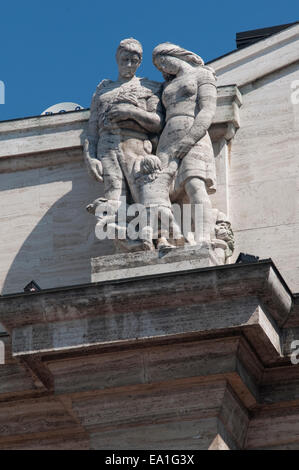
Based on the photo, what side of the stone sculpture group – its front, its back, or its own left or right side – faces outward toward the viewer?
front
